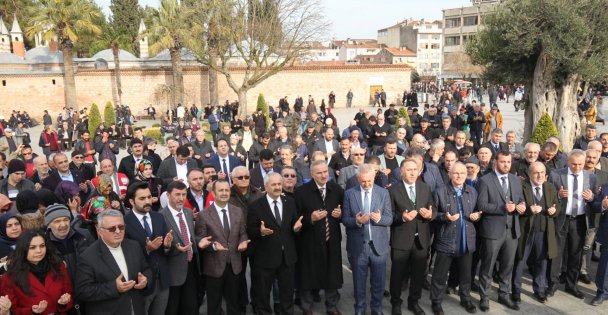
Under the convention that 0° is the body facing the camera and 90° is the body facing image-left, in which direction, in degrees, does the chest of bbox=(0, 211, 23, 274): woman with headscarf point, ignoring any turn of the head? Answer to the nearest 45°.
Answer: approximately 315°

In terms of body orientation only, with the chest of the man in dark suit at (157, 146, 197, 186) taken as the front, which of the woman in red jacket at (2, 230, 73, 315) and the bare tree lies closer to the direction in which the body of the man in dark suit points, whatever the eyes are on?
the woman in red jacket

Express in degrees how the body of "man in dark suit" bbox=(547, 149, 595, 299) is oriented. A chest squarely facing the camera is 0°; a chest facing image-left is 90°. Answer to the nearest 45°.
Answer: approximately 0°

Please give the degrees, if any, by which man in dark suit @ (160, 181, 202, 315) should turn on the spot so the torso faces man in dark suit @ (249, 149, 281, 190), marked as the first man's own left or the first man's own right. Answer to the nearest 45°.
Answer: approximately 90° to the first man's own left

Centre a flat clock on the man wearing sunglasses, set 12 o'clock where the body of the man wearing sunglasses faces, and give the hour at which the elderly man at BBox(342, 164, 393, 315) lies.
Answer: The elderly man is roughly at 10 o'clock from the man wearing sunglasses.

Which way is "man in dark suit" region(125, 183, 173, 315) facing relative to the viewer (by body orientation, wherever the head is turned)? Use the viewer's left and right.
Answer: facing the viewer and to the right of the viewer

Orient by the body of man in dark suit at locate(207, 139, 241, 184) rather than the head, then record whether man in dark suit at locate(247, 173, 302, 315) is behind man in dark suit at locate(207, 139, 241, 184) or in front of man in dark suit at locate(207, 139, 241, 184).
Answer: in front

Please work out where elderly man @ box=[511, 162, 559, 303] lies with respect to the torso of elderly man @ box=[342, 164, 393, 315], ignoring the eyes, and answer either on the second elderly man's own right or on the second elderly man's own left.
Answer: on the second elderly man's own left

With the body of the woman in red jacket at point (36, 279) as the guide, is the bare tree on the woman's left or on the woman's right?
on the woman's left

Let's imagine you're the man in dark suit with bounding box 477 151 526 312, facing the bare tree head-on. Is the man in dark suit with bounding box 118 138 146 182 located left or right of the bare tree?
left

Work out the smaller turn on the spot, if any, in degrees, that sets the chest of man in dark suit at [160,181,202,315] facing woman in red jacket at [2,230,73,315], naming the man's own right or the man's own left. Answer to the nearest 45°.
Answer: approximately 90° to the man's own right
